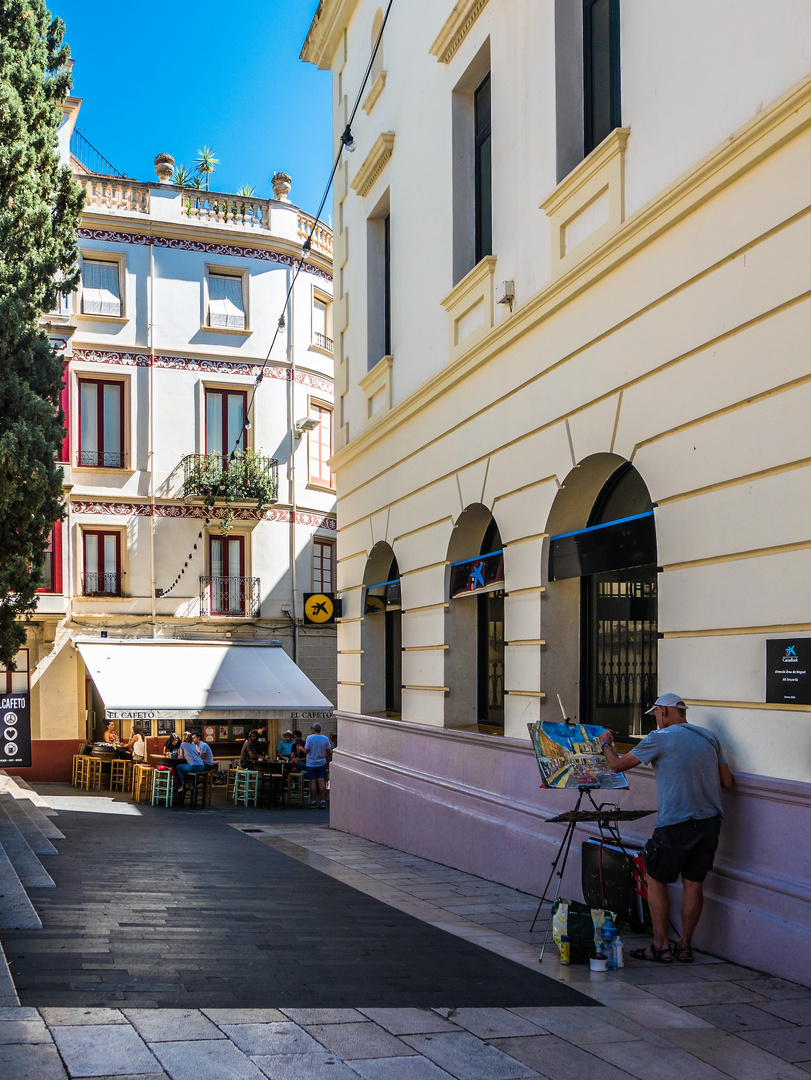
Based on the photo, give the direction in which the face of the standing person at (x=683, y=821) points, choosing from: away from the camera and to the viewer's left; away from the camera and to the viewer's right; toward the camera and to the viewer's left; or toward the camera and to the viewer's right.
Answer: away from the camera and to the viewer's left

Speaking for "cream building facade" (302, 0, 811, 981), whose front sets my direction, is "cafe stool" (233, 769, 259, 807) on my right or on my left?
on my right

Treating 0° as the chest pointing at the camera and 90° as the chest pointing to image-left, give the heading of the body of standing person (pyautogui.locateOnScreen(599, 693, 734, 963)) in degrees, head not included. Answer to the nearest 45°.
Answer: approximately 135°
